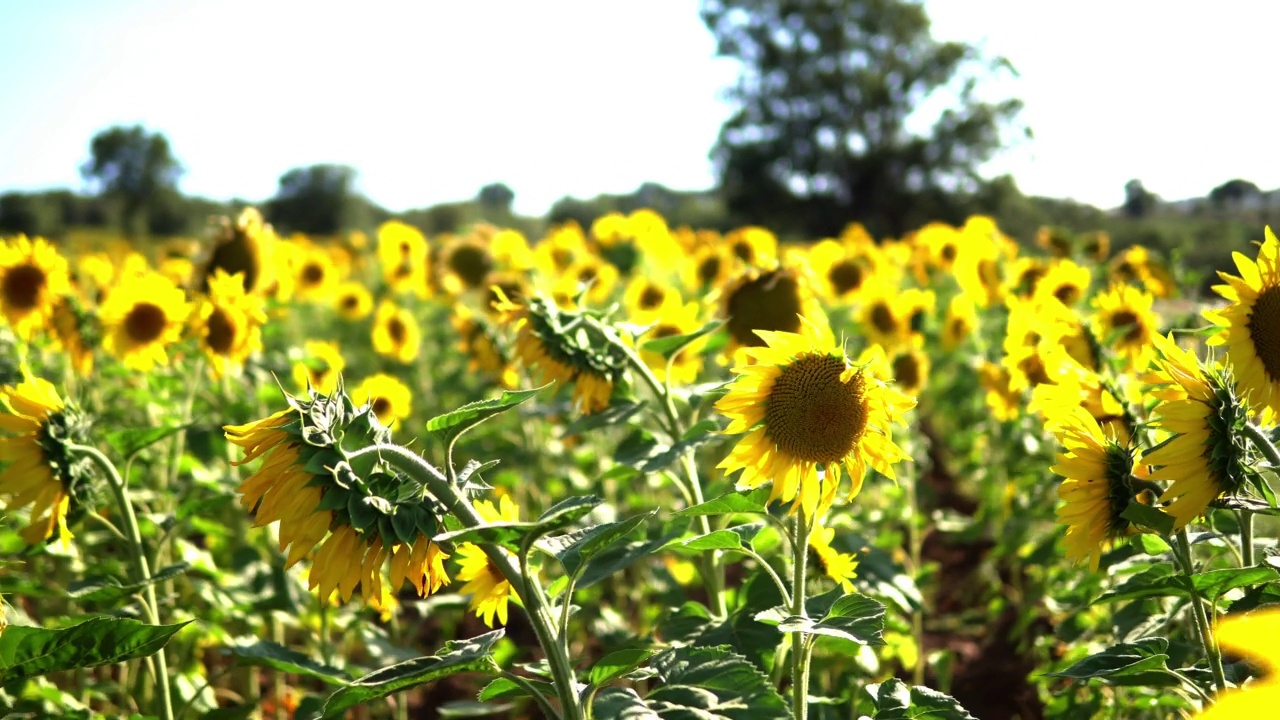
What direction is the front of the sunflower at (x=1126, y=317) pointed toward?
toward the camera

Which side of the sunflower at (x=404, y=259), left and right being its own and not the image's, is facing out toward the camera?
front

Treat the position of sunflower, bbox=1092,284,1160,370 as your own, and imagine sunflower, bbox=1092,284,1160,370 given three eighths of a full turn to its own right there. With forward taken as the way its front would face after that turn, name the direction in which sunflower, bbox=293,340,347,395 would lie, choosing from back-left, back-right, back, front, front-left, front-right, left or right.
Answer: front-left

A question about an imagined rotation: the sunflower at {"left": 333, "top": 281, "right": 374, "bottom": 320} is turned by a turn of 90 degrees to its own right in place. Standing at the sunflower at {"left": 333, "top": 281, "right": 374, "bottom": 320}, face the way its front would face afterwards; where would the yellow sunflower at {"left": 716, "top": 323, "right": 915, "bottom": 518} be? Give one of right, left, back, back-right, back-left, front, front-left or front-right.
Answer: left

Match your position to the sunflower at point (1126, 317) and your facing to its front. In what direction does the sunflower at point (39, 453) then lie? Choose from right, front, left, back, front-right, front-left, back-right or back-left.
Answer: front-right

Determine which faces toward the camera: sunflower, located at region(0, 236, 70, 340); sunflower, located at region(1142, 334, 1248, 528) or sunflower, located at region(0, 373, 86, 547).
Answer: sunflower, located at region(0, 236, 70, 340)

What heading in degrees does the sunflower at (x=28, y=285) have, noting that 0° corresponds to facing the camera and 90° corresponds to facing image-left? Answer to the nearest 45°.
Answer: approximately 0°

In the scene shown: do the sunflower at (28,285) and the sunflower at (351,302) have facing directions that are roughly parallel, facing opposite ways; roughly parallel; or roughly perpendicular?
roughly parallel

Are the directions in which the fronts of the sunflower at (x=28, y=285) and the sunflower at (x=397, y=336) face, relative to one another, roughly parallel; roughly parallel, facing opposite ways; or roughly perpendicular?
roughly parallel

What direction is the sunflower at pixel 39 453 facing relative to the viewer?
to the viewer's left

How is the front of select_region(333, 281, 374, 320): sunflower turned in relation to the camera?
facing the viewer

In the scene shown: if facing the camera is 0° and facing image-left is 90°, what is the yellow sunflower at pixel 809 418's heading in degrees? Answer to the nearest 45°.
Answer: approximately 0°
